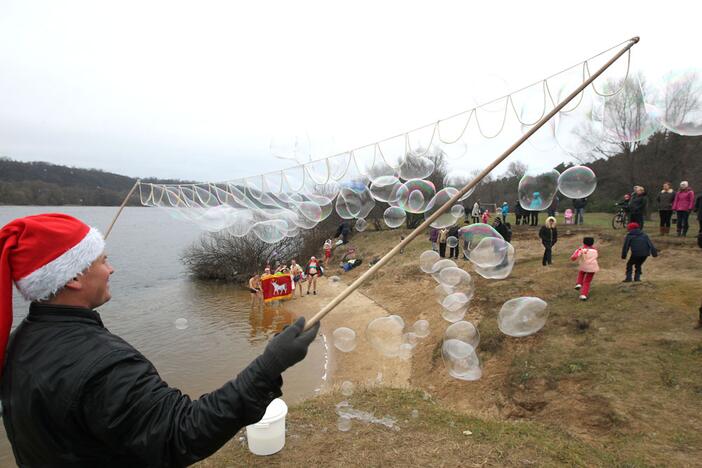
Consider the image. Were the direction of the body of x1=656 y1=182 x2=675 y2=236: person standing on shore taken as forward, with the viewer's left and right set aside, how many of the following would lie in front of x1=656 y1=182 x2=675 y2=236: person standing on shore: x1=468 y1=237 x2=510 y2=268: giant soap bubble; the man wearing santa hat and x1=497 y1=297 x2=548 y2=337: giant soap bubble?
3

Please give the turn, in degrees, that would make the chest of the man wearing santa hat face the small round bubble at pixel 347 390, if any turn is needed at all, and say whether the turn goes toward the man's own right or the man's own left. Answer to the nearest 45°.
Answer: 0° — they already face it

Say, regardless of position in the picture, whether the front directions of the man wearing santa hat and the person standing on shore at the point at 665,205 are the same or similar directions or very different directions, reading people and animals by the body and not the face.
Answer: very different directions

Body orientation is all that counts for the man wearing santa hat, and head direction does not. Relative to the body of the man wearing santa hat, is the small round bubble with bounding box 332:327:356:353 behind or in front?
in front

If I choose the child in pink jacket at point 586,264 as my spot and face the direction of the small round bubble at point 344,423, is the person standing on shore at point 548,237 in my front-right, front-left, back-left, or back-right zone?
back-right

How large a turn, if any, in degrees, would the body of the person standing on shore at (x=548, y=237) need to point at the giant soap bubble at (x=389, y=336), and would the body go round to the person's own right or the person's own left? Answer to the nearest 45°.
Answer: approximately 45° to the person's own right

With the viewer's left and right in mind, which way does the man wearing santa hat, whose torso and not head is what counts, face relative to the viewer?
facing away from the viewer and to the right of the viewer

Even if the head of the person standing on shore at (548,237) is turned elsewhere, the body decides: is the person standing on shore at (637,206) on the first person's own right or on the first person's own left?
on the first person's own left
